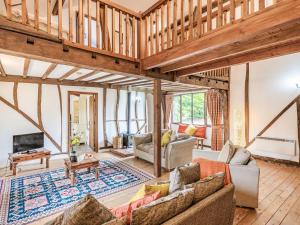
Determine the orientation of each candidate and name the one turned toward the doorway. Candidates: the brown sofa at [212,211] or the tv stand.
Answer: the brown sofa

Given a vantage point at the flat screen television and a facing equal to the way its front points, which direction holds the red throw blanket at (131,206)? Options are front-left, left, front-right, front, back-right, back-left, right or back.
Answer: front-right

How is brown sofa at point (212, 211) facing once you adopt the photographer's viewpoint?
facing away from the viewer and to the left of the viewer

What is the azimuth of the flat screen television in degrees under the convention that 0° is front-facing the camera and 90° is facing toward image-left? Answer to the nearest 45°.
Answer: approximately 315°

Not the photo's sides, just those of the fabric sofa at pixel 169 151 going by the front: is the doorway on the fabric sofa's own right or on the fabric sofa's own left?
on the fabric sofa's own right

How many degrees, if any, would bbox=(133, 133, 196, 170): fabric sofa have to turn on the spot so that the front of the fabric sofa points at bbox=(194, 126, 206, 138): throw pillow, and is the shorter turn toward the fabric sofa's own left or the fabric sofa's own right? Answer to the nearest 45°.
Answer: approximately 180°

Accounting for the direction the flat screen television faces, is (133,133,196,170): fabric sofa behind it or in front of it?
in front

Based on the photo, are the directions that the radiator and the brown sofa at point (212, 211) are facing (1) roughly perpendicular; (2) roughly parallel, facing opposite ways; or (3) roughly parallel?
roughly perpendicular

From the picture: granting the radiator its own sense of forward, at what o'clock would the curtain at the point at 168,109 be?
The curtain is roughly at 2 o'clock from the radiator.

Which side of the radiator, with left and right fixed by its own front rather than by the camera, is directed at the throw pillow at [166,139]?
front

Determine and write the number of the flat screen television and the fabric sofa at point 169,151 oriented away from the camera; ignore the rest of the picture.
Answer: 0

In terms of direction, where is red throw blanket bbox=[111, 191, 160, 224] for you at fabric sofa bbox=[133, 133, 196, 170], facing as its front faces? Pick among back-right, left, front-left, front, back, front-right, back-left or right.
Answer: front-left

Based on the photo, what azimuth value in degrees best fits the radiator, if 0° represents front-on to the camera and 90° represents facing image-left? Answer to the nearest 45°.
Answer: approximately 45°

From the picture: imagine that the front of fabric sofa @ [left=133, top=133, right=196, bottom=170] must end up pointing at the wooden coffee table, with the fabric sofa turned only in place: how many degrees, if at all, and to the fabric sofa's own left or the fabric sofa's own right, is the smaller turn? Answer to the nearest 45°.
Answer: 0° — it already faces it

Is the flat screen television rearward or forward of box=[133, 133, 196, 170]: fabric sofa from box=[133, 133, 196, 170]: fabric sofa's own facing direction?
forward
